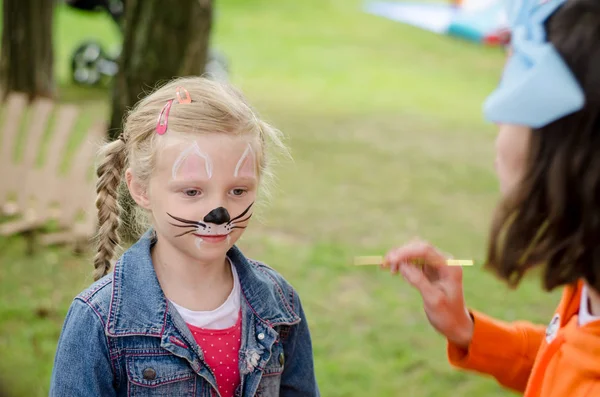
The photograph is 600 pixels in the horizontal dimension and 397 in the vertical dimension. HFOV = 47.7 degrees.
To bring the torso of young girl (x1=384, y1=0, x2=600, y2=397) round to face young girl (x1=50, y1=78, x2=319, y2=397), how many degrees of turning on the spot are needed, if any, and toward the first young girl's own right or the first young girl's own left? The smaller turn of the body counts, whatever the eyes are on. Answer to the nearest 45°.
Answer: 0° — they already face them

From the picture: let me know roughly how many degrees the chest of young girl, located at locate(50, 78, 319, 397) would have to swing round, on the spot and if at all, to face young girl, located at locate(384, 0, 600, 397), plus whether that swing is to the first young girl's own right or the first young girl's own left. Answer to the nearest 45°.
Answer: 0° — they already face them

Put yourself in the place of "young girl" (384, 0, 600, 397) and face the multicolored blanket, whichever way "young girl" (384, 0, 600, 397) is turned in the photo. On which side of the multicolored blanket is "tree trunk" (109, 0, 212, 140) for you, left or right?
left

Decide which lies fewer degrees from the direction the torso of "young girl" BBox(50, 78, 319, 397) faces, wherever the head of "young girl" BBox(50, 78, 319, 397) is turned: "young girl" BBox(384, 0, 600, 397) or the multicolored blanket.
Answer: the young girl

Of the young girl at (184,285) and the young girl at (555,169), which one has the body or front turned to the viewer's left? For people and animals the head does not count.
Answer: the young girl at (555,169)

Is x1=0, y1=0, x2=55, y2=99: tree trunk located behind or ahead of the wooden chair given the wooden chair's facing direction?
behind

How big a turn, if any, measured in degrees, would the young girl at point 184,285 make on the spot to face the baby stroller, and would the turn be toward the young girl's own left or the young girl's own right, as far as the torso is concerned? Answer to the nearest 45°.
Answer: approximately 135° to the young girl's own left

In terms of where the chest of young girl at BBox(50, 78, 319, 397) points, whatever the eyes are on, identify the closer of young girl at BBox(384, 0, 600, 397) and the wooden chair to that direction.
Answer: the young girl

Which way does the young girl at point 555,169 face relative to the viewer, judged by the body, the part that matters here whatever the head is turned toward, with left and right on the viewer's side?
facing to the left of the viewer

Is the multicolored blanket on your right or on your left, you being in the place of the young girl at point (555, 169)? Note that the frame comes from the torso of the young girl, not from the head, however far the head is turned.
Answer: on your right

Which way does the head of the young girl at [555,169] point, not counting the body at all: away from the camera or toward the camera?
away from the camera
